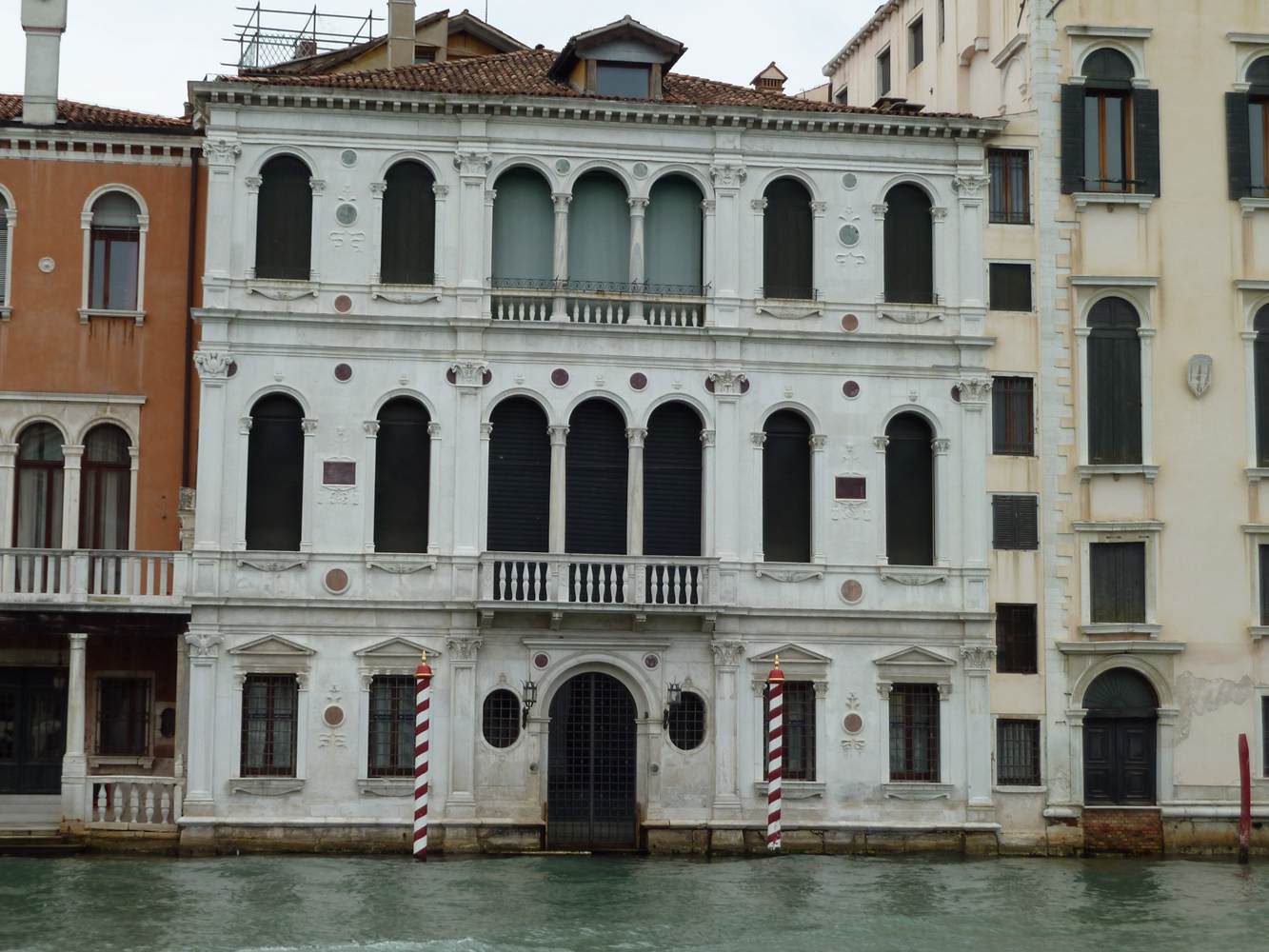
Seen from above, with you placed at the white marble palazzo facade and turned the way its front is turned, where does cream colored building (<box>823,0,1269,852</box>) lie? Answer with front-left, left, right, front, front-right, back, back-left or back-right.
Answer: left

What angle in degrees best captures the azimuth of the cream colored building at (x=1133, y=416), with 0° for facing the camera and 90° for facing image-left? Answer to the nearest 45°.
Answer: approximately 0°

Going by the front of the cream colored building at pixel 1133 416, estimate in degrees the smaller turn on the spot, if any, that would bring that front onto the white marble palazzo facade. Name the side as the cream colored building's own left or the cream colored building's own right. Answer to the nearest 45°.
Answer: approximately 90° to the cream colored building's own right

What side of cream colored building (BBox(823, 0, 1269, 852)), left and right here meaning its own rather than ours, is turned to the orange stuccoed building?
right

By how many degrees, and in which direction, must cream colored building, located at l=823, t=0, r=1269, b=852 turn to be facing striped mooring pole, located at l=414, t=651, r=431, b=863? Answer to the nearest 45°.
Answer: approximately 45° to its right
